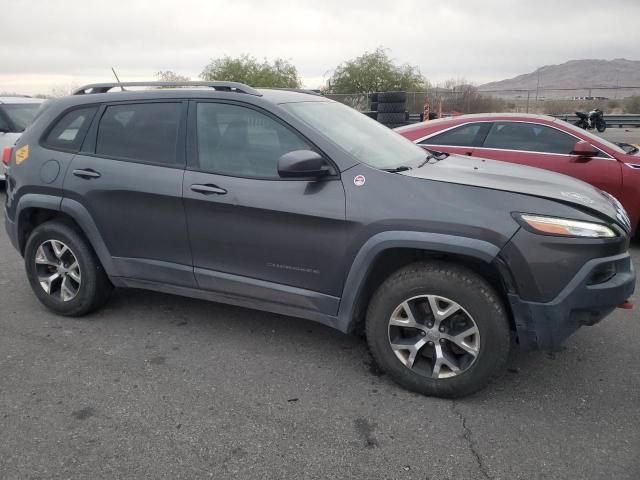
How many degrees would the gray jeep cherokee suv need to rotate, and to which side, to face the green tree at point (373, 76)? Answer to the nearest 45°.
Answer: approximately 135° to its left

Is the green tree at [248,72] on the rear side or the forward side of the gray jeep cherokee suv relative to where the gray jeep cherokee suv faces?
on the rear side

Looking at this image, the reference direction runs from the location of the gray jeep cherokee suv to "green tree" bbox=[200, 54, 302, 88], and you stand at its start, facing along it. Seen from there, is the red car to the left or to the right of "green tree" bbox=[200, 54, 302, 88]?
right

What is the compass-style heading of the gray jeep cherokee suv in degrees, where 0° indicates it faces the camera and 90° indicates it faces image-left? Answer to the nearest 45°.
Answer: approximately 315°

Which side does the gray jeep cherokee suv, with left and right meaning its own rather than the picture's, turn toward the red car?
left

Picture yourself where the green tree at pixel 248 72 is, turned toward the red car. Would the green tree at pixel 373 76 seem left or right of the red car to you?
left
